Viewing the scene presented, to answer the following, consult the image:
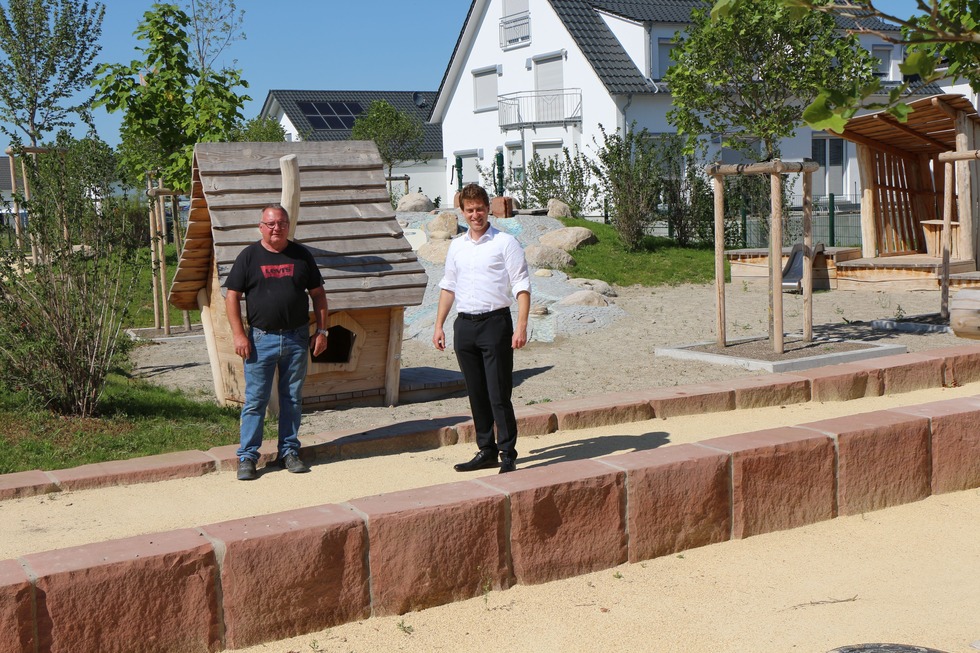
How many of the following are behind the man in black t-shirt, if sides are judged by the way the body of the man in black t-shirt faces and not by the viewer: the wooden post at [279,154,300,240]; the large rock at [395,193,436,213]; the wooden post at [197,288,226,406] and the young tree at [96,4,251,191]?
4

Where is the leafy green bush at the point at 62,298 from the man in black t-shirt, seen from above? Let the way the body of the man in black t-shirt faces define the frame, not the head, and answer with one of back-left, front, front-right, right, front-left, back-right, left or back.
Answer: back-right

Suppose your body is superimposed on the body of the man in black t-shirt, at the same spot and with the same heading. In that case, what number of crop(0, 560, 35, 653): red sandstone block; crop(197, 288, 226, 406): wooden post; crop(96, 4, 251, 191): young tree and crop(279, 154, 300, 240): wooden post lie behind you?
3

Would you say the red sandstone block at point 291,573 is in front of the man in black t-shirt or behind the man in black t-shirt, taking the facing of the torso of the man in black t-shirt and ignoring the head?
in front

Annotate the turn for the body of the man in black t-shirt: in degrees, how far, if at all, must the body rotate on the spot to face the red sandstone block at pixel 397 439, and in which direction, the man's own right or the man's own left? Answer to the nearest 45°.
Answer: approximately 135° to the man's own left

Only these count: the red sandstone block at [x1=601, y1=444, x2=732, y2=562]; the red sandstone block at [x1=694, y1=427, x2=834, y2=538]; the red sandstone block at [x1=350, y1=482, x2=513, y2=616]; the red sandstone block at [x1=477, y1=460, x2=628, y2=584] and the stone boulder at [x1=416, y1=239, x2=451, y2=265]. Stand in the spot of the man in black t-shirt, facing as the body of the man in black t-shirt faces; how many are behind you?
1

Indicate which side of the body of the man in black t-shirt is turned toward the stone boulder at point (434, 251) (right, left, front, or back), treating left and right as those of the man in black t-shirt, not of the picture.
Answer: back

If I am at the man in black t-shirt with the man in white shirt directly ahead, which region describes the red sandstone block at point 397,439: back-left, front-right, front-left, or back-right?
front-left

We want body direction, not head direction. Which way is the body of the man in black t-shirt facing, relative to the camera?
toward the camera

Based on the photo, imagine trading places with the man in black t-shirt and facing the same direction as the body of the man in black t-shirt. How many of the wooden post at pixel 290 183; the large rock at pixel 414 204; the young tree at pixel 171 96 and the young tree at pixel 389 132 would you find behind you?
4

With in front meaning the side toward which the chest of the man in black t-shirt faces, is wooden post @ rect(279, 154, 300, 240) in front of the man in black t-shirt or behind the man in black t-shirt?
behind

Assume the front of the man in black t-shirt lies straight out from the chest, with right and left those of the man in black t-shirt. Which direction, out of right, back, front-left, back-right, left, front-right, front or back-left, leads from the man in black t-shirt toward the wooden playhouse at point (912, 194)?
back-left

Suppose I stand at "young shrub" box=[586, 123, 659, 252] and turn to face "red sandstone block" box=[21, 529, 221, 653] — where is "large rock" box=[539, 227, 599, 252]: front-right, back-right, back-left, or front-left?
front-right

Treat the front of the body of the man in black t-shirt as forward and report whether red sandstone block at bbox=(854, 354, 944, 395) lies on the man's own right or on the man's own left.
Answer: on the man's own left

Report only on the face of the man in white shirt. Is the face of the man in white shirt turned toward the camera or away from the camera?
toward the camera

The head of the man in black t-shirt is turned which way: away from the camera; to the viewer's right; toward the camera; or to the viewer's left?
toward the camera
